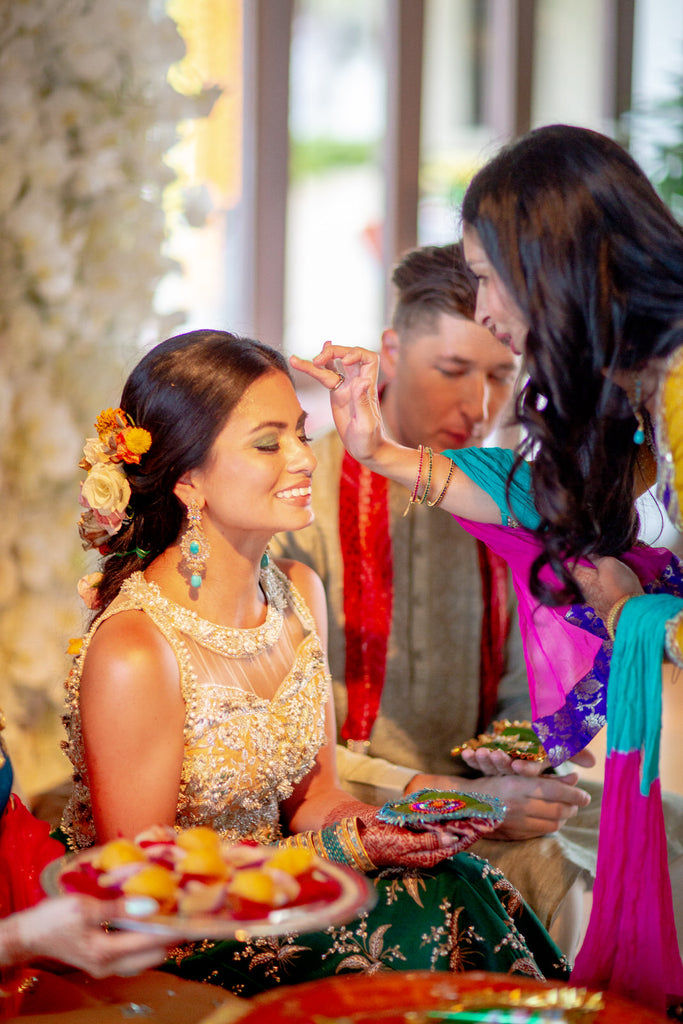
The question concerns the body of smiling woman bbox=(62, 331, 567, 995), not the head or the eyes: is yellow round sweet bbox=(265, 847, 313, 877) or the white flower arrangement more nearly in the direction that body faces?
the yellow round sweet

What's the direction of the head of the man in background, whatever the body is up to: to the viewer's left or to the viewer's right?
to the viewer's right

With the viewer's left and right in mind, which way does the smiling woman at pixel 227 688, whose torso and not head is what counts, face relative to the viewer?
facing the viewer and to the right of the viewer

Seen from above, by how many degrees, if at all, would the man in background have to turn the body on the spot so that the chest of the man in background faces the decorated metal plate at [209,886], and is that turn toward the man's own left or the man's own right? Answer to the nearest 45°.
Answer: approximately 45° to the man's own right

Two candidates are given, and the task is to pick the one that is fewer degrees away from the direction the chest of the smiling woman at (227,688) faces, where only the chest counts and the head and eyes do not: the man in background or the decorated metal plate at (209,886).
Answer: the decorated metal plate

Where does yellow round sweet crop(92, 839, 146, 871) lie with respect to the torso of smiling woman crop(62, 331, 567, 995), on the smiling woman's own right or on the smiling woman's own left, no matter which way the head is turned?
on the smiling woman's own right

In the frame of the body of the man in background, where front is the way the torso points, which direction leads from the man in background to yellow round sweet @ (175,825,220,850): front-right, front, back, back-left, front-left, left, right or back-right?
front-right

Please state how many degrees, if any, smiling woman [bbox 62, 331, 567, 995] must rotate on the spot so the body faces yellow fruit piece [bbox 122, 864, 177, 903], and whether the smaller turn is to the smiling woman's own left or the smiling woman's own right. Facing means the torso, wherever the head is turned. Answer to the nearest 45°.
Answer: approximately 45° to the smiling woman's own right

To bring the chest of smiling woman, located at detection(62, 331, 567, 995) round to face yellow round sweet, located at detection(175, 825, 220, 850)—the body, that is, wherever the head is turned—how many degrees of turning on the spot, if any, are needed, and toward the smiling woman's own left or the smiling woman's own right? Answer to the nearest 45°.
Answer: approximately 45° to the smiling woman's own right

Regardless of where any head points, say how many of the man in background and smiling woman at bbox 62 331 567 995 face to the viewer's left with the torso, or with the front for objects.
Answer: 0

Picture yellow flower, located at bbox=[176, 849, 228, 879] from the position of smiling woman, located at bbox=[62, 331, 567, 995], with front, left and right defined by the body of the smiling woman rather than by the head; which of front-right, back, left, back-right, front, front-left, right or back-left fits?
front-right
